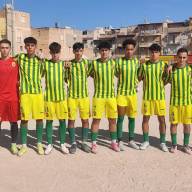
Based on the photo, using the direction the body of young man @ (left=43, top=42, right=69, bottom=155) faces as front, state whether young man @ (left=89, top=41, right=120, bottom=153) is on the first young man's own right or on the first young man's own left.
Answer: on the first young man's own left

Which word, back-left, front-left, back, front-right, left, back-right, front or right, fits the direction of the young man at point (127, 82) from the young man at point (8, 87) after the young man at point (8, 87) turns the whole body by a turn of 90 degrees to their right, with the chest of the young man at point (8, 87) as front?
back

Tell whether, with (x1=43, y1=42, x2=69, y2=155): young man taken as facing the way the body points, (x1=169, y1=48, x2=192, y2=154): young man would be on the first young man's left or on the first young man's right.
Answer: on the first young man's left

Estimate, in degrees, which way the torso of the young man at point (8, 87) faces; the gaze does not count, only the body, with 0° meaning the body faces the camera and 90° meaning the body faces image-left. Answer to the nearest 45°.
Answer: approximately 0°

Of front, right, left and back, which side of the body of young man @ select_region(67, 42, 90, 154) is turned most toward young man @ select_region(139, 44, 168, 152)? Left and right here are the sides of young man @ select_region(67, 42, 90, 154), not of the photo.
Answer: left

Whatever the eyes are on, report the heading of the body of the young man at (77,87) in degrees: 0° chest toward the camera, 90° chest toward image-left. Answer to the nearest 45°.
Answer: approximately 0°

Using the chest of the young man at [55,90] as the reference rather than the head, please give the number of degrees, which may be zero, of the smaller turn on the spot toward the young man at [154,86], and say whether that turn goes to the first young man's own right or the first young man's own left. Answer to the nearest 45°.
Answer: approximately 90° to the first young man's own left

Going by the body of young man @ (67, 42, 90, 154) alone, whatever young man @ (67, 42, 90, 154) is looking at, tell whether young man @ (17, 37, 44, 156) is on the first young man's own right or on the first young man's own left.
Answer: on the first young man's own right
